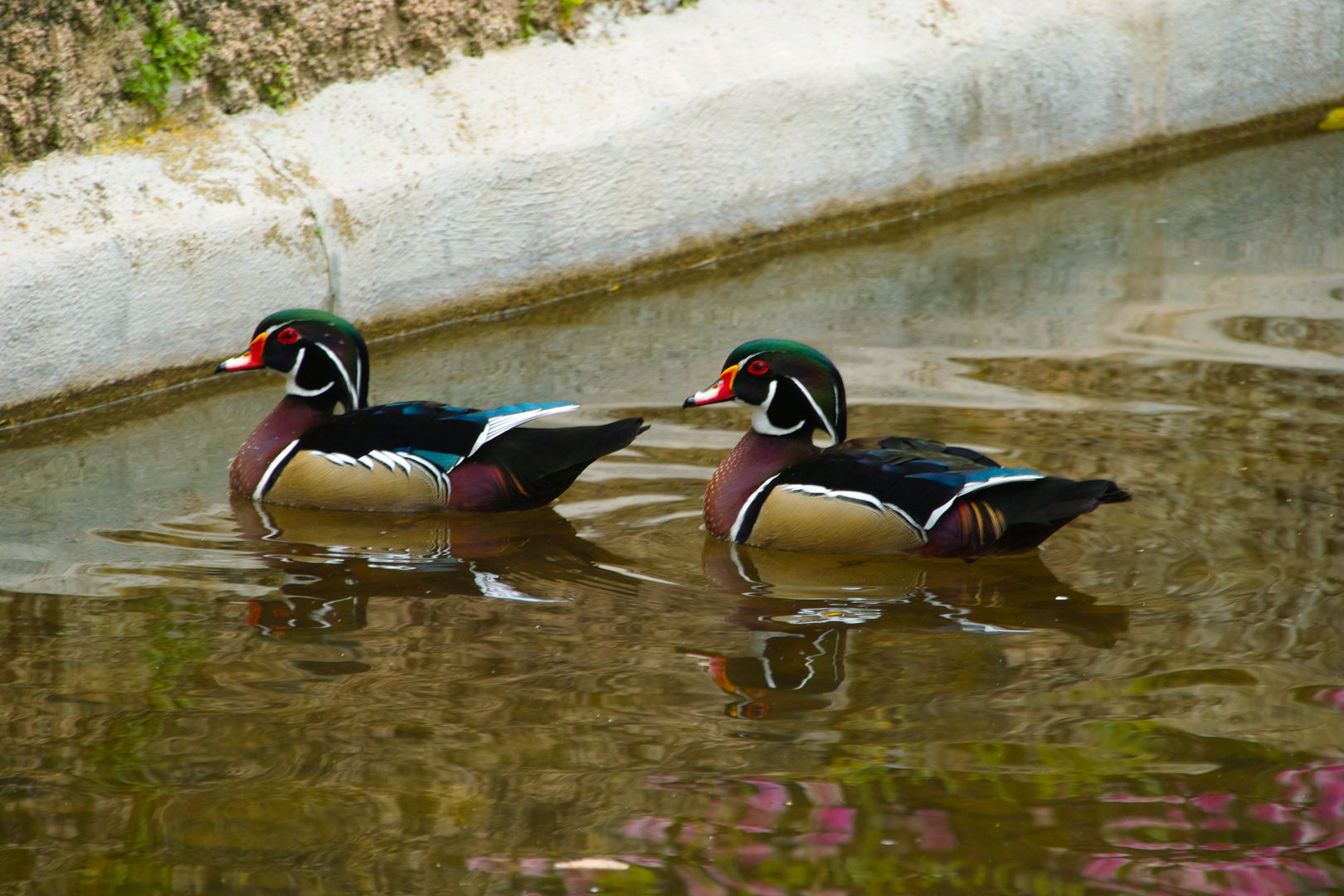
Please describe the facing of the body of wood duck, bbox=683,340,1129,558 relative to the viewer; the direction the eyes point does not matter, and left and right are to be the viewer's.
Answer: facing to the left of the viewer

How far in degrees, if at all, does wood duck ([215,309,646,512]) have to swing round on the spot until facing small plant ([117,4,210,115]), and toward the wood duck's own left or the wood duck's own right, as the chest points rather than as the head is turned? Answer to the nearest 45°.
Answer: approximately 45° to the wood duck's own right

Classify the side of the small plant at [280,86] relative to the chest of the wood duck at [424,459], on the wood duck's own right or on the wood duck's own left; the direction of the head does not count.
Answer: on the wood duck's own right

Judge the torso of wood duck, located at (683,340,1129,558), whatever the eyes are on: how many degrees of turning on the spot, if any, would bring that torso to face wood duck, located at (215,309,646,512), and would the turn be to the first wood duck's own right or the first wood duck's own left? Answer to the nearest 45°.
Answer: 0° — it already faces it

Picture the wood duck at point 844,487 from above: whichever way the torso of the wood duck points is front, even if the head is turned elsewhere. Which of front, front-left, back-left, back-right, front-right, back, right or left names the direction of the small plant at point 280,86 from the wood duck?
front-right

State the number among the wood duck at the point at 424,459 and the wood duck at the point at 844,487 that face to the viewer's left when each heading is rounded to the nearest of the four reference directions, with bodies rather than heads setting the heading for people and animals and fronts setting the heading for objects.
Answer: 2

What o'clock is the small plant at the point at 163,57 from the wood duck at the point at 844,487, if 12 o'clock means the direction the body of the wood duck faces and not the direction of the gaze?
The small plant is roughly at 1 o'clock from the wood duck.

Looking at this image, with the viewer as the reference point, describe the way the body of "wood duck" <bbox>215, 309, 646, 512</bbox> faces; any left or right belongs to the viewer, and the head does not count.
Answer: facing to the left of the viewer

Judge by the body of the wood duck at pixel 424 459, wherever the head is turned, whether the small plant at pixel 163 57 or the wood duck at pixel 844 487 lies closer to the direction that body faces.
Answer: the small plant
